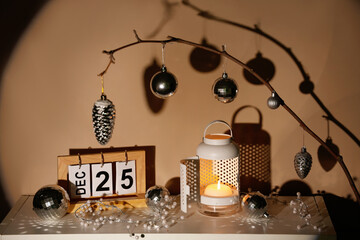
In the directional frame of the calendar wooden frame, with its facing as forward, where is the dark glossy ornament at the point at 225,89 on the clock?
The dark glossy ornament is roughly at 10 o'clock from the calendar wooden frame.

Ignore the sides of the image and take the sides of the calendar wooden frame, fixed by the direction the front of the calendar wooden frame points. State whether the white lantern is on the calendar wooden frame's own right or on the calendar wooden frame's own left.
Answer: on the calendar wooden frame's own left

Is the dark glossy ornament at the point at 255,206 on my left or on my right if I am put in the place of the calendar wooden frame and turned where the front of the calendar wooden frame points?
on my left

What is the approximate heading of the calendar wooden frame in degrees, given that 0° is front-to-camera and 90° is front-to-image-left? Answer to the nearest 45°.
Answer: approximately 0°

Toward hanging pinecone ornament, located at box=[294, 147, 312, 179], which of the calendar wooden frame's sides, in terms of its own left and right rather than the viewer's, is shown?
left
